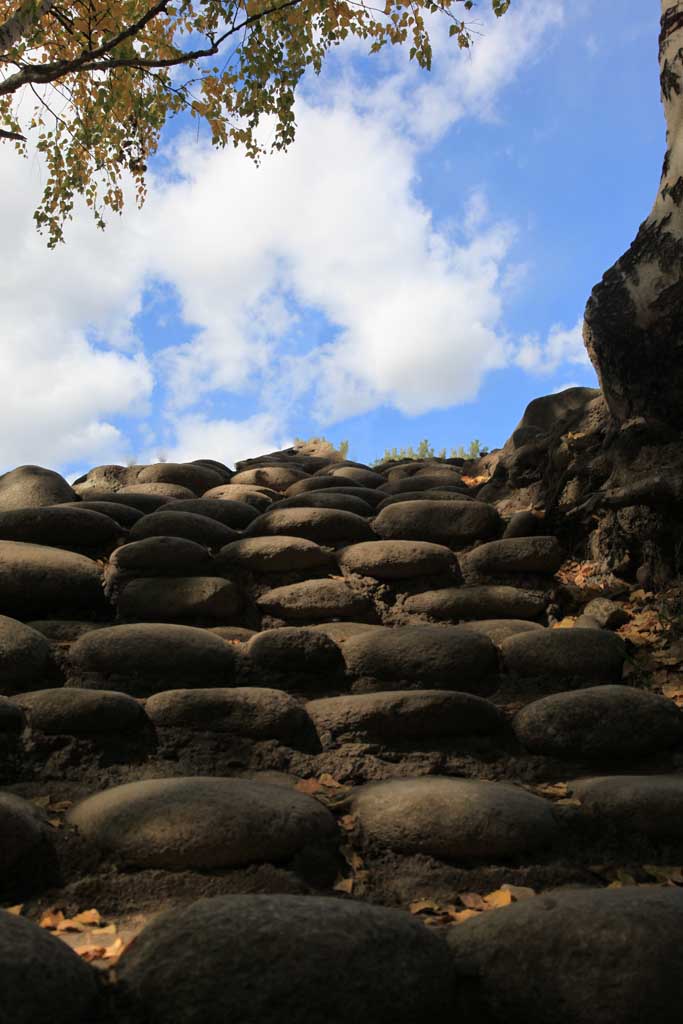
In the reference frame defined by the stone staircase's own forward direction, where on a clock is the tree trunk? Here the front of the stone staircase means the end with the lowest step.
The tree trunk is roughly at 8 o'clock from the stone staircase.

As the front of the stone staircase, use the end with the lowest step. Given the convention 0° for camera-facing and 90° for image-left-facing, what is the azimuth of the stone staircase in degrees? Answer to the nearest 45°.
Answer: approximately 0°
